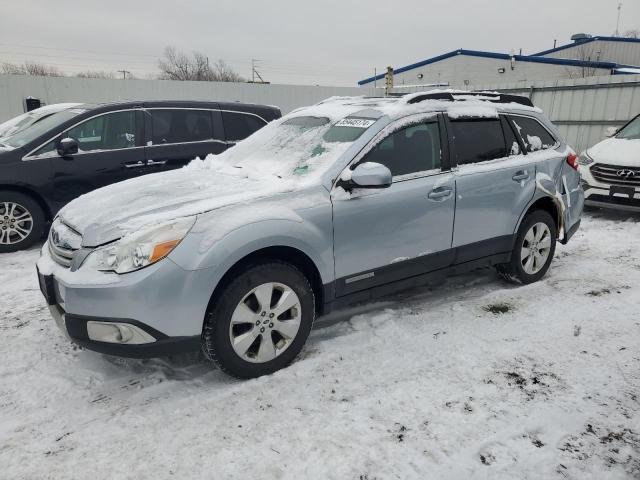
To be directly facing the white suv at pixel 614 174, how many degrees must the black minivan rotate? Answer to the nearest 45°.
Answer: approximately 135° to its left

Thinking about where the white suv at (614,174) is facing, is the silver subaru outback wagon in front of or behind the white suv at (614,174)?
in front

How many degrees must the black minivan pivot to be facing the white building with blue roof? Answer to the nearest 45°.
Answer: approximately 180°

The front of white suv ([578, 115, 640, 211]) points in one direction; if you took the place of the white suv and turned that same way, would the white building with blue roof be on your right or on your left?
on your right

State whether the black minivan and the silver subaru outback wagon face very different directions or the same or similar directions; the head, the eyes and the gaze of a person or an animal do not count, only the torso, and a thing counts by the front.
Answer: same or similar directions

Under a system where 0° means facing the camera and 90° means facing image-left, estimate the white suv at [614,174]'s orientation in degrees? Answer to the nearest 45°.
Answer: approximately 45°

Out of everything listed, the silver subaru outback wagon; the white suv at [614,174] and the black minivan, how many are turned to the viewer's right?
0

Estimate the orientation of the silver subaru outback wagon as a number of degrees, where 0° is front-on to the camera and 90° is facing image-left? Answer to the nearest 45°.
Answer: approximately 45°

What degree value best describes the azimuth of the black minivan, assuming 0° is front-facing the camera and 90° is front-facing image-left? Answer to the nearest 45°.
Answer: approximately 45°

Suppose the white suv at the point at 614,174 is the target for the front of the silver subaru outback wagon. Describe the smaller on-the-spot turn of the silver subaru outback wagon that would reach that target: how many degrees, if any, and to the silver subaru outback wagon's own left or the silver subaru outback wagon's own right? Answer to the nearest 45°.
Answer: approximately 180°

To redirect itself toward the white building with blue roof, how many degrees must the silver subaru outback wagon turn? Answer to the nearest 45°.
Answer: approximately 180°

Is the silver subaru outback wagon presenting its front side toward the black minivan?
no

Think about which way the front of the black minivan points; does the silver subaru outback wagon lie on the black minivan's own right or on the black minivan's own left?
on the black minivan's own left
